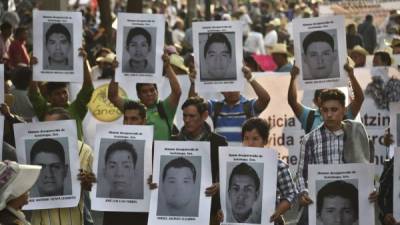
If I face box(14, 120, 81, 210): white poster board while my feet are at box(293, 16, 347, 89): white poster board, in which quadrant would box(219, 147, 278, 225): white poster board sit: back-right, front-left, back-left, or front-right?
front-left

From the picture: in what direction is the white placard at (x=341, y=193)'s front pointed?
toward the camera

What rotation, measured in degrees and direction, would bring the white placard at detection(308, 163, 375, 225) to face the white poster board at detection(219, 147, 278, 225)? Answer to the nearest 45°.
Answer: approximately 90° to its right

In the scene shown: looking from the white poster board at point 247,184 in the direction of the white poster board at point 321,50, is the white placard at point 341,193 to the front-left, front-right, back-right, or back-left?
front-right

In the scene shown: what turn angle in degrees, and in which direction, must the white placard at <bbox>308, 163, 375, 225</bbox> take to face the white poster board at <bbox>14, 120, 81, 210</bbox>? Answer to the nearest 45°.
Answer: approximately 90° to its right

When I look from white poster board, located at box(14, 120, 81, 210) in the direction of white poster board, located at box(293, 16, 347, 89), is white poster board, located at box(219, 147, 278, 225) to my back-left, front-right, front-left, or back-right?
front-right
